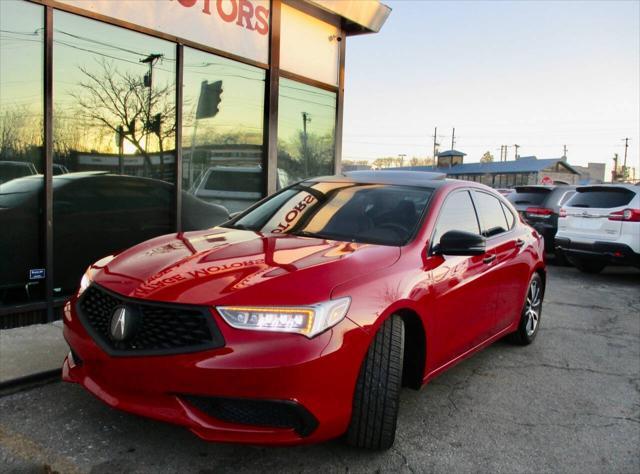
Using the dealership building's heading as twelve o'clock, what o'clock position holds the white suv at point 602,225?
The white suv is roughly at 10 o'clock from the dealership building.

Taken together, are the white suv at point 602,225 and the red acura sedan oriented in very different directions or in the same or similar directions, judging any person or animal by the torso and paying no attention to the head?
very different directions

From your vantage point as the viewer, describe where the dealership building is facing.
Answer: facing the viewer and to the right of the viewer

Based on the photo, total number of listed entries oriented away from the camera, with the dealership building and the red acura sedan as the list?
0

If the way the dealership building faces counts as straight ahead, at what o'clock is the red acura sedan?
The red acura sedan is roughly at 1 o'clock from the dealership building.

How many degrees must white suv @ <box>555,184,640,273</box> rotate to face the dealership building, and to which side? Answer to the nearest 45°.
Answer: approximately 180°

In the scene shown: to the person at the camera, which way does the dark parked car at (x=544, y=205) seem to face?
facing away from the viewer and to the right of the viewer

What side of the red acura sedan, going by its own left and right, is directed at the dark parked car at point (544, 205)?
back

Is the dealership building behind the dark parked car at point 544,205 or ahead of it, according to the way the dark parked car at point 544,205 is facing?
behind

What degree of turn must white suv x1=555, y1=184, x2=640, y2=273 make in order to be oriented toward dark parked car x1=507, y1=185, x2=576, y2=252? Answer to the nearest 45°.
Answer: approximately 90° to its left

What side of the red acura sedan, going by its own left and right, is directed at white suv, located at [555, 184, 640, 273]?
back

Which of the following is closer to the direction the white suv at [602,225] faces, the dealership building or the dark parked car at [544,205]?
the dark parked car

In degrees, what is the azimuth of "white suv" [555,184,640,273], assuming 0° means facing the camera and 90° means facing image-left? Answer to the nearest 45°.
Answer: approximately 225°

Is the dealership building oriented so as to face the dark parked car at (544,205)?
no

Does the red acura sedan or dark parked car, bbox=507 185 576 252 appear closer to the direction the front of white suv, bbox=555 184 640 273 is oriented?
the dark parked car

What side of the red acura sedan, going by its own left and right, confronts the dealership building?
right
